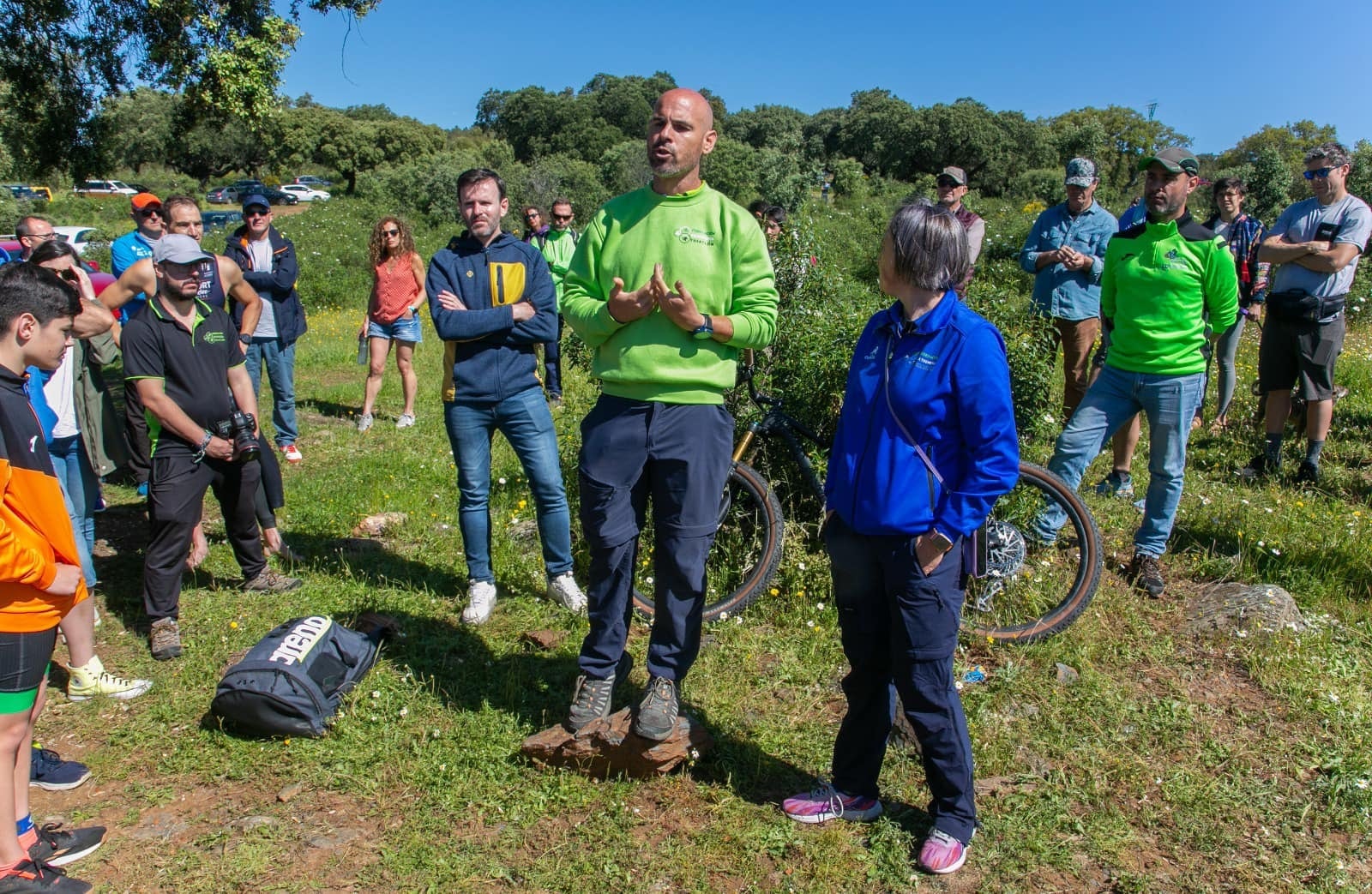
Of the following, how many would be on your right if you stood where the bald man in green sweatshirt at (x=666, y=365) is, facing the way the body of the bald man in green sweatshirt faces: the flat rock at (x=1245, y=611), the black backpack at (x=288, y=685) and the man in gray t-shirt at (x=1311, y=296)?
1

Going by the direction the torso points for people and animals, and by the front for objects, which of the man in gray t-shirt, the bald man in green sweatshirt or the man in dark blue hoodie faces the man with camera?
the man in gray t-shirt

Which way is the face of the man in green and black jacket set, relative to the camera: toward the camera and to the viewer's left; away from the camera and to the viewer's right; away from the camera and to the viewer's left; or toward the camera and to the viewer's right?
toward the camera and to the viewer's left

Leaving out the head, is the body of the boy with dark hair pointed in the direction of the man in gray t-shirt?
yes

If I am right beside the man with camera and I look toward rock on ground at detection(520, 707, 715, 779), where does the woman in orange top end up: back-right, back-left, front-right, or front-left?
back-left

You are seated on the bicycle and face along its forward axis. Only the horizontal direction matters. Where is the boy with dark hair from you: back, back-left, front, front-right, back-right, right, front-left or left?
front-left

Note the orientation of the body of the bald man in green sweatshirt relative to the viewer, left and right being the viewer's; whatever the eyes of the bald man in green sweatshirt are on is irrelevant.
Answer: facing the viewer

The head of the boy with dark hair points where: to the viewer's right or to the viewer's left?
to the viewer's right

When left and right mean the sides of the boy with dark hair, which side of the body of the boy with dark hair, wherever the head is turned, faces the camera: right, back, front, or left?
right

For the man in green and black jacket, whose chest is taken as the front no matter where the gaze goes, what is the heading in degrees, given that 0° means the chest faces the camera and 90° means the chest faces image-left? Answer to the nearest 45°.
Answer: approximately 45°

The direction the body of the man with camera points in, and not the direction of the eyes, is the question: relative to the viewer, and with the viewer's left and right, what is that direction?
facing the viewer and to the right of the viewer

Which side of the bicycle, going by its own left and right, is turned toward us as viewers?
left

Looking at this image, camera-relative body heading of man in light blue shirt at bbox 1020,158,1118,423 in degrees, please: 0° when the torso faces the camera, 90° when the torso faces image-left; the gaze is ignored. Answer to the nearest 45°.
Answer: approximately 45°
